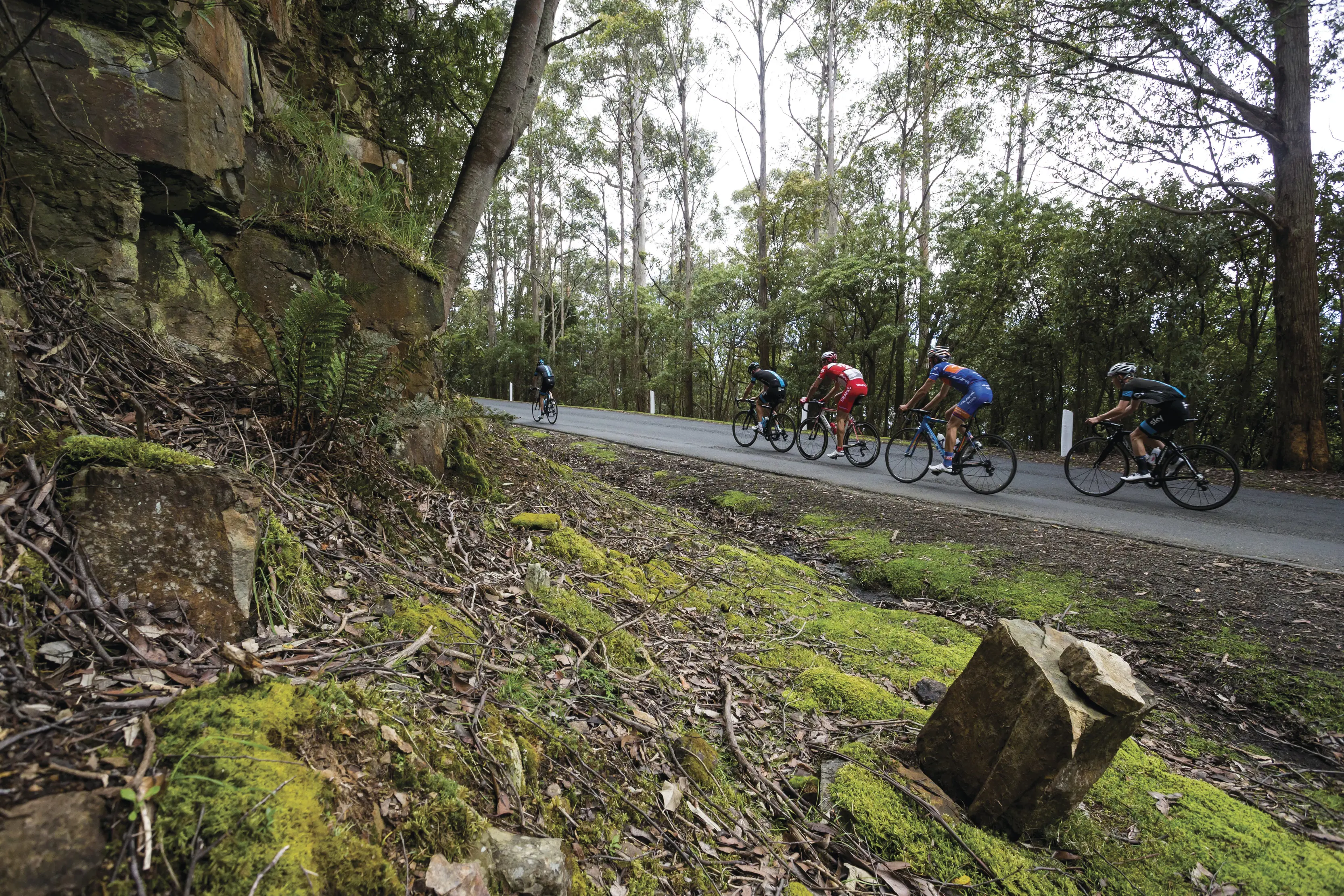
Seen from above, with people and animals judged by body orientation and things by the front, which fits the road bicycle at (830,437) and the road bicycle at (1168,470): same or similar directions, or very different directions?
same or similar directions

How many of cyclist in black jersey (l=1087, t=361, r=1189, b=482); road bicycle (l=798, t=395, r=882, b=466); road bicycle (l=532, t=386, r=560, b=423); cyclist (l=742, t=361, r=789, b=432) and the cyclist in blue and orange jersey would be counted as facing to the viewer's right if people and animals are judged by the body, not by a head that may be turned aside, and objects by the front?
0

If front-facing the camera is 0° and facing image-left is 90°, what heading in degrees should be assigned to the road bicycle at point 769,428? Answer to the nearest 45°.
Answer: approximately 135°

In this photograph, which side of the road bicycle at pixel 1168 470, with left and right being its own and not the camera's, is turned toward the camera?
left

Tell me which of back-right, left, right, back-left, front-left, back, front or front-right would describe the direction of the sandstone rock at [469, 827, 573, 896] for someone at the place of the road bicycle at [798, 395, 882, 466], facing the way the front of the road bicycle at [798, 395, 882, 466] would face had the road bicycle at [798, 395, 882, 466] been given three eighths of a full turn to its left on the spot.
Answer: front

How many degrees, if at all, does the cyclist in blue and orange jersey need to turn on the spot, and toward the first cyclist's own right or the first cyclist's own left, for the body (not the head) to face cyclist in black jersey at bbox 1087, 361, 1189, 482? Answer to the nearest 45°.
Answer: approximately 135° to the first cyclist's own right

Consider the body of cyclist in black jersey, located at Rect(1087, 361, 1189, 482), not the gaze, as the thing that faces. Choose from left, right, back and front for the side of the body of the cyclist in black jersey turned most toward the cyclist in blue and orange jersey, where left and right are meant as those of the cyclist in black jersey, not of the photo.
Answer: front

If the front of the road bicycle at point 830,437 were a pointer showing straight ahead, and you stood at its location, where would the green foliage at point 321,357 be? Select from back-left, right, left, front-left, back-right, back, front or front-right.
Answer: back-left

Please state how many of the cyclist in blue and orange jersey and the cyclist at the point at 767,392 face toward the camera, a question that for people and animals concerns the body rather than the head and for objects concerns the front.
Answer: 0

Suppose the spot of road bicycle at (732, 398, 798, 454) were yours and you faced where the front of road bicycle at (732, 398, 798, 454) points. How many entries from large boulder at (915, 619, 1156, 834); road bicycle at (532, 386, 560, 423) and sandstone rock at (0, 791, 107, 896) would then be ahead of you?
1
